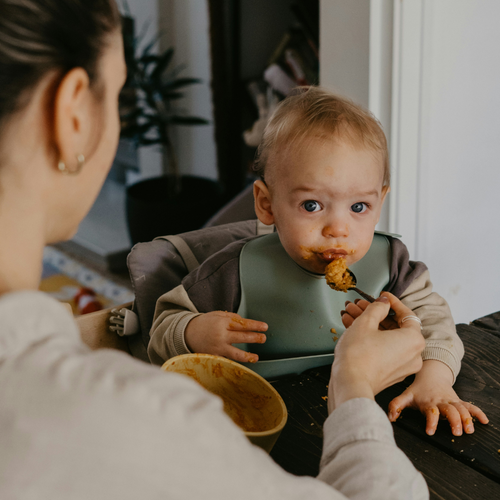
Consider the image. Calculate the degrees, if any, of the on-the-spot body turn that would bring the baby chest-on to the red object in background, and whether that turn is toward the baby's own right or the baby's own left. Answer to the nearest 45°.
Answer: approximately 135° to the baby's own right

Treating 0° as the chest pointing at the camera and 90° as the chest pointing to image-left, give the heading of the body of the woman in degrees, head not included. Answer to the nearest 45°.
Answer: approximately 225°

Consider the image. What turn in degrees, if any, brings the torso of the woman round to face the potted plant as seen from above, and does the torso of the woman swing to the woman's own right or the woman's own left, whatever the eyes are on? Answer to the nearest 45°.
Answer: approximately 45° to the woman's own left

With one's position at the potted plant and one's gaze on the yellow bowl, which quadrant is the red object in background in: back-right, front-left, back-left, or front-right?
front-right

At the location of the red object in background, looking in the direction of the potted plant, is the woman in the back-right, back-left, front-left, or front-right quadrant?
back-right

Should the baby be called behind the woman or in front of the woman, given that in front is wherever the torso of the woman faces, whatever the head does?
in front

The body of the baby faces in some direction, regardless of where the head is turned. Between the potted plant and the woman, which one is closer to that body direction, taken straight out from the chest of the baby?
the woman

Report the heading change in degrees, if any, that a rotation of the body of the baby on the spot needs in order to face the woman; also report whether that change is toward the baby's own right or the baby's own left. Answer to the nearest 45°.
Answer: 0° — they already face them

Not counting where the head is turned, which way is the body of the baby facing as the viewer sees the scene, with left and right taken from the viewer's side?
facing the viewer

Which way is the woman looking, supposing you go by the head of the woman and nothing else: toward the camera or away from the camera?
away from the camera

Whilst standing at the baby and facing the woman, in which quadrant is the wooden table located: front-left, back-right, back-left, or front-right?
front-left

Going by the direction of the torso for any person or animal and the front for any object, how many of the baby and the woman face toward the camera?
1

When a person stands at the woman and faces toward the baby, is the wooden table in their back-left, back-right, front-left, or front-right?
front-right
